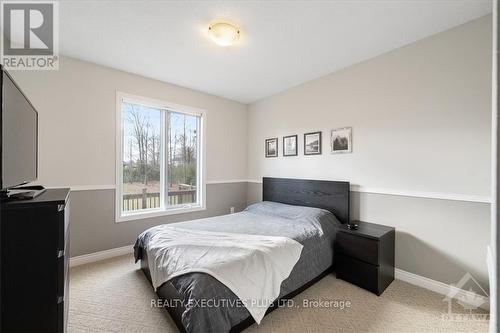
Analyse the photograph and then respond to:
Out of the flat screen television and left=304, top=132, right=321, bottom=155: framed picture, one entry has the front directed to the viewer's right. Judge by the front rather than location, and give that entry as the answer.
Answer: the flat screen television

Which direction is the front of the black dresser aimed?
to the viewer's right

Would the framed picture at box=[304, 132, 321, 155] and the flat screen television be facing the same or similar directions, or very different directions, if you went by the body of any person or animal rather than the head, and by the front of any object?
very different directions

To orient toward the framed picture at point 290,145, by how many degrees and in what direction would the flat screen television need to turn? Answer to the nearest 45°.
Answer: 0° — it already faces it

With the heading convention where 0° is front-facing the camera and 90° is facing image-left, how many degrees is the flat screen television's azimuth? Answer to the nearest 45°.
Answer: approximately 270°

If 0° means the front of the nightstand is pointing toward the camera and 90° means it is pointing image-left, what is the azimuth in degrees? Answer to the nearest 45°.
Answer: approximately 45°
